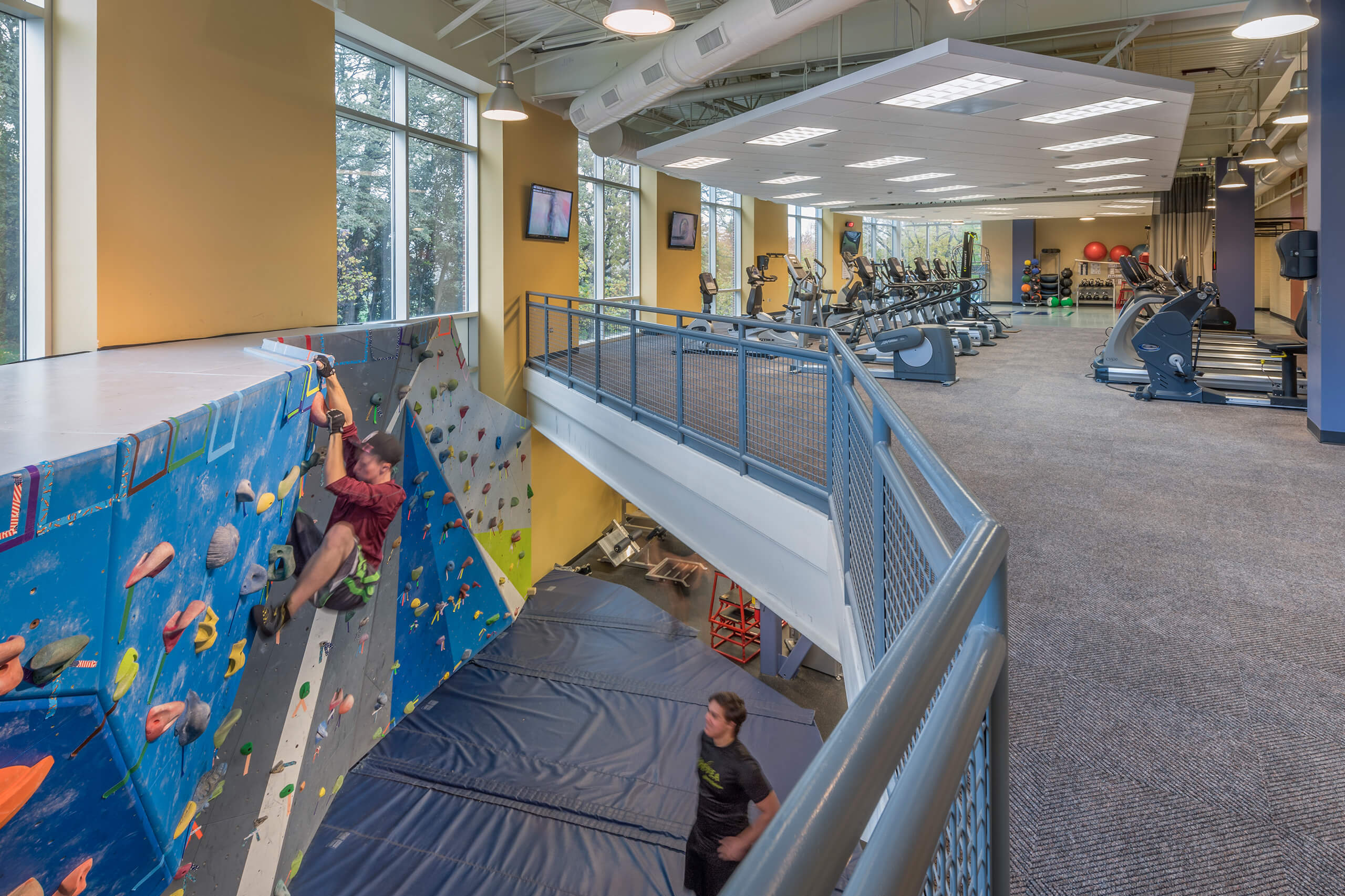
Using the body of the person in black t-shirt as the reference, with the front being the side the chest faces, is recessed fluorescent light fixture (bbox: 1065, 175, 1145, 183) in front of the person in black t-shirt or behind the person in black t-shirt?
behind

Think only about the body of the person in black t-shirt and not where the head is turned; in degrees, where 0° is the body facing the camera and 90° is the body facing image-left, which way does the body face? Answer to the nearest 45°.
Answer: approximately 45°

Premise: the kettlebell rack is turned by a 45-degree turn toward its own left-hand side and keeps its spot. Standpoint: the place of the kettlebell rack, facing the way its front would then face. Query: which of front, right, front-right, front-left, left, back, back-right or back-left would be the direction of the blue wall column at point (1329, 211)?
front-right

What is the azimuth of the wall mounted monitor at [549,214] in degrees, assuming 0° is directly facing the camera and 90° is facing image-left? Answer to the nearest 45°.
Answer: approximately 315°

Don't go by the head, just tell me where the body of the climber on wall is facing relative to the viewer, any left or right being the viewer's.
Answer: facing to the left of the viewer

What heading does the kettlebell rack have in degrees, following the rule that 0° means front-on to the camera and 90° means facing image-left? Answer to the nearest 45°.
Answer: approximately 0°

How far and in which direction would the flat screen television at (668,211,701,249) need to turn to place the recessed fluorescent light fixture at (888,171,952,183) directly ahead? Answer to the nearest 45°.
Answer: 0° — it already faces it

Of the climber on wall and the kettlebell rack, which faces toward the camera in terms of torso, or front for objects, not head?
the kettlebell rack

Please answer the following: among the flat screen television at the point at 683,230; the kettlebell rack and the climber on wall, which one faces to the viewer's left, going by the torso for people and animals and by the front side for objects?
the climber on wall

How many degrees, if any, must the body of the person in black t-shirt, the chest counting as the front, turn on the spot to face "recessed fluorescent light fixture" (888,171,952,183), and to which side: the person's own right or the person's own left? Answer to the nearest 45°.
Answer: approximately 135° to the person's own right

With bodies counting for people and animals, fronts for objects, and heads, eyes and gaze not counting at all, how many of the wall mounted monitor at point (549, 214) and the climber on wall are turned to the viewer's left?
1

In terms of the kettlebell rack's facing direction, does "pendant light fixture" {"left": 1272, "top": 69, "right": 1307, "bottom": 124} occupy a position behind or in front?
in front

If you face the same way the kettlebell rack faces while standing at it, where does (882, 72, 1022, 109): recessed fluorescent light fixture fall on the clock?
The recessed fluorescent light fixture is roughly at 12 o'clock from the kettlebell rack.

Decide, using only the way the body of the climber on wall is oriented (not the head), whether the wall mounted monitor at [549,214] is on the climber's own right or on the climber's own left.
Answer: on the climber's own right

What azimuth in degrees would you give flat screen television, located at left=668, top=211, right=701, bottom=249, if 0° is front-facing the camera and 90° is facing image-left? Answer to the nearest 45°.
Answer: approximately 315°
